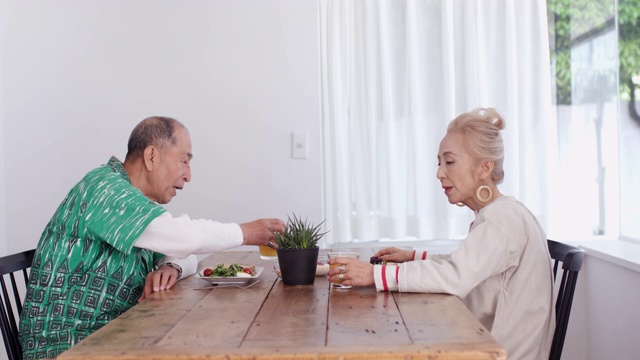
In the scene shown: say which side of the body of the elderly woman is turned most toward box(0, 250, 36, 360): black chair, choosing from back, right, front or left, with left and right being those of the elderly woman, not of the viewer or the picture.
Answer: front

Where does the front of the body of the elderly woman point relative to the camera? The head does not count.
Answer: to the viewer's left

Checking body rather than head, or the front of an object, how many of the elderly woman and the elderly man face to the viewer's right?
1

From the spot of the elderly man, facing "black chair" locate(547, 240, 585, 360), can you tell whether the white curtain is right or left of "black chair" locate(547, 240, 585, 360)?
left

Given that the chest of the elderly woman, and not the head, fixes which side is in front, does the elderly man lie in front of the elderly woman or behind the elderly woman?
in front

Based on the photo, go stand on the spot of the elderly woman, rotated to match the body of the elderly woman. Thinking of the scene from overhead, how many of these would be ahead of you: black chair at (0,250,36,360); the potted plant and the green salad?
3

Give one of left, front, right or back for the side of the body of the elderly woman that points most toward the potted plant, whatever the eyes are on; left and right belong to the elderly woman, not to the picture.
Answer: front

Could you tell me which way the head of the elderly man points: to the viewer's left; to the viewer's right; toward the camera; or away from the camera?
to the viewer's right

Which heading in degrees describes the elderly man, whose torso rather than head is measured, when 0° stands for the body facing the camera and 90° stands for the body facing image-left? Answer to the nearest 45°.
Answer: approximately 270°

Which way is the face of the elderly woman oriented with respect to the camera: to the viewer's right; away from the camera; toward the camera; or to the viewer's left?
to the viewer's left

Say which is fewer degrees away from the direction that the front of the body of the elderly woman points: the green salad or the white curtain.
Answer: the green salad
